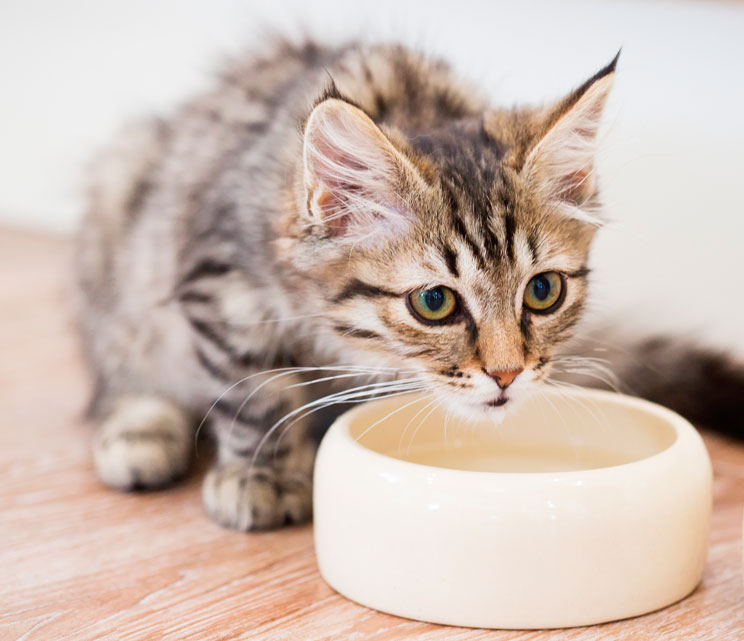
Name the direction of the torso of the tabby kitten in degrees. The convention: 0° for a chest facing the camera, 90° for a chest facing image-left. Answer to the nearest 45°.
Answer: approximately 315°
